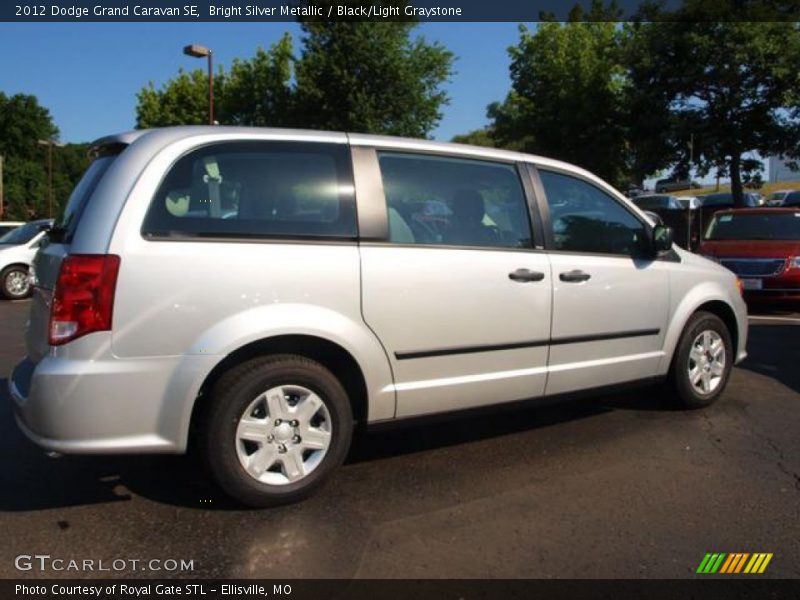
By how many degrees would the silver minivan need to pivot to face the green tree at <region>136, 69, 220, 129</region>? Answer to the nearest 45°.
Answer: approximately 45° to its left

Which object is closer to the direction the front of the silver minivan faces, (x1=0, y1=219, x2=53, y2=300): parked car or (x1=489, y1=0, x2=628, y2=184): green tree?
the green tree

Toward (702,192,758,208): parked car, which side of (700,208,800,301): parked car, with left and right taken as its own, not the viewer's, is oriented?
back

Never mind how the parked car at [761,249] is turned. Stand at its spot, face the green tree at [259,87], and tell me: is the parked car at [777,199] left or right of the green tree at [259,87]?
right

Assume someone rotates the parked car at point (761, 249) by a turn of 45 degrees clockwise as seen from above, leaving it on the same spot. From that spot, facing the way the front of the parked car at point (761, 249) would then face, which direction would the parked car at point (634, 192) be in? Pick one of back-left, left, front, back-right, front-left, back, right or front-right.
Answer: back-right

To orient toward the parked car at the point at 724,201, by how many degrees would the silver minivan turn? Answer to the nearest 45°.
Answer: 0° — it already faces it

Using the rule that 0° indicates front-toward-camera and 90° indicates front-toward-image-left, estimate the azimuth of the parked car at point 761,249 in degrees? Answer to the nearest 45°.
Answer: approximately 0°

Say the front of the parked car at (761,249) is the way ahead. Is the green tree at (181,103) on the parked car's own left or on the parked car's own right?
on the parked car's own right

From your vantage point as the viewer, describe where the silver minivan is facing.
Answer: facing away from the viewer and to the right of the viewer

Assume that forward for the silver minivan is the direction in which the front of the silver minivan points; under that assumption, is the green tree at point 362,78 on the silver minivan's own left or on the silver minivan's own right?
on the silver minivan's own left

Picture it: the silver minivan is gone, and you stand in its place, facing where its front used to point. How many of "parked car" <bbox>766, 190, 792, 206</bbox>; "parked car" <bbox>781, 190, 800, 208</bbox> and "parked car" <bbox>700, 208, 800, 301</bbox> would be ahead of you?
3

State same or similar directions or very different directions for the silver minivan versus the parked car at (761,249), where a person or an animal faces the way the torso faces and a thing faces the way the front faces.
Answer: very different directions

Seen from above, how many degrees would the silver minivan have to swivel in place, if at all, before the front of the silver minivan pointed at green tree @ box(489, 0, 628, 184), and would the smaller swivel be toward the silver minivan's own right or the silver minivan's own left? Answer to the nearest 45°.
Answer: approximately 45° to the silver minivan's own left

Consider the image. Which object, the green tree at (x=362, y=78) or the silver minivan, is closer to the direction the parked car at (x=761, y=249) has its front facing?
the silver minivan
